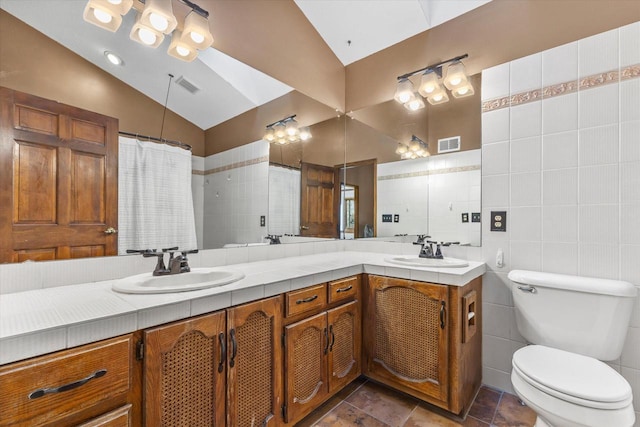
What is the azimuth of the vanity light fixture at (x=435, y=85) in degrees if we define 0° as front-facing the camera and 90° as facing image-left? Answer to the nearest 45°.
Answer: approximately 45°

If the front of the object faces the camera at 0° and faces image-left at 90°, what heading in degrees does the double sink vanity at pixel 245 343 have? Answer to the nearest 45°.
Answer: approximately 315°

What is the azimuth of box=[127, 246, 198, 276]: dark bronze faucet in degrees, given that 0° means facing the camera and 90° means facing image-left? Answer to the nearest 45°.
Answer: approximately 315°
